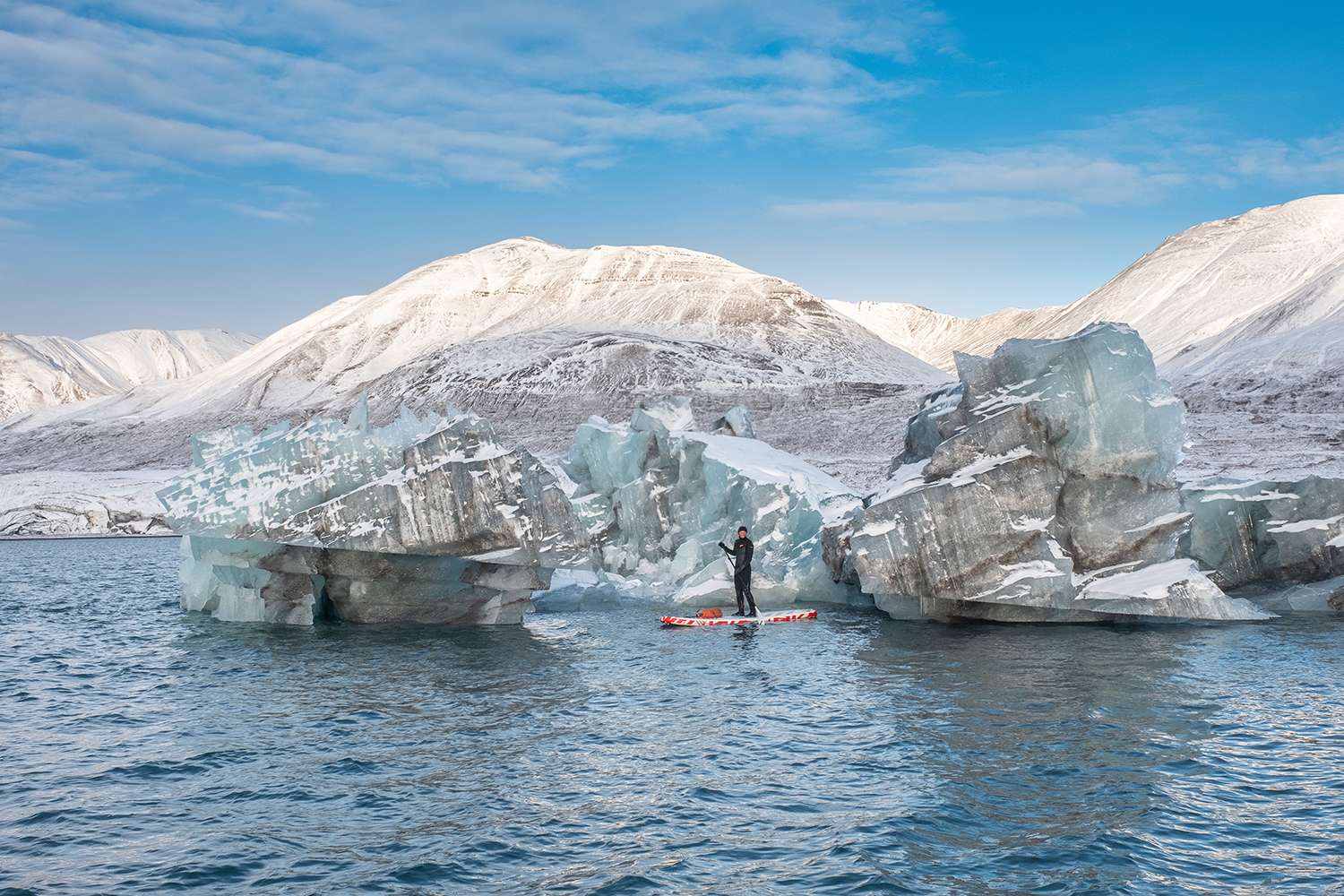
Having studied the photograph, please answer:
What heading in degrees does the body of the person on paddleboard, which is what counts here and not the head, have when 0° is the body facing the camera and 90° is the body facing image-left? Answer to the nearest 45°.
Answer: approximately 45°

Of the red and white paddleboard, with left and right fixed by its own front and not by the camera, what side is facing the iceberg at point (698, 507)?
right

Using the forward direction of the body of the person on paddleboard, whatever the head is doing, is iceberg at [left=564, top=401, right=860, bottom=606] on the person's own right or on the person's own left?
on the person's own right

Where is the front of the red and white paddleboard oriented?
to the viewer's left

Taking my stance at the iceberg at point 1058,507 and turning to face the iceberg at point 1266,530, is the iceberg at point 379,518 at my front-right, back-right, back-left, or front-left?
back-left

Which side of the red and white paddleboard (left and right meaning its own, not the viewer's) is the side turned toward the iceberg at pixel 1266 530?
back
